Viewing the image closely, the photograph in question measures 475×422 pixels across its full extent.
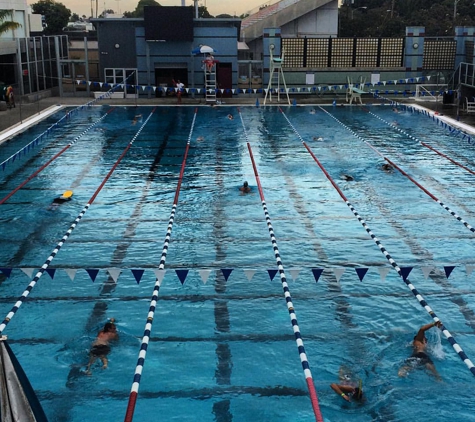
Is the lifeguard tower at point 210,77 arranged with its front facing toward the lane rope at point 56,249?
yes

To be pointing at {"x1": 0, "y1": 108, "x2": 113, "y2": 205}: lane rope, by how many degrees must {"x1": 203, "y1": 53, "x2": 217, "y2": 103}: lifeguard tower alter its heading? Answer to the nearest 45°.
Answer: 0° — it already faces it

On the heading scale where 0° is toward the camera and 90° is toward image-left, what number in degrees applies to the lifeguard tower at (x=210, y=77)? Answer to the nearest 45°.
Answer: approximately 0°

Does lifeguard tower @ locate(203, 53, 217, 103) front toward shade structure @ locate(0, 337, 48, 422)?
yes

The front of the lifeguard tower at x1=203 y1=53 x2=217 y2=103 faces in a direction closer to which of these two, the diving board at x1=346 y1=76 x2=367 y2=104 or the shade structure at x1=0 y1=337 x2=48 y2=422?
the shade structure

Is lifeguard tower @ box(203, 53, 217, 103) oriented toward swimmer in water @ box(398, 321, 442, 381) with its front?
yes

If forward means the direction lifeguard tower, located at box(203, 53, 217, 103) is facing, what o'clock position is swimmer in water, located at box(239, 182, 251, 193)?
The swimmer in water is roughly at 12 o'clock from the lifeguard tower.

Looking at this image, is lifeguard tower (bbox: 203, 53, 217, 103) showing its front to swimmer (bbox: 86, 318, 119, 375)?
yes

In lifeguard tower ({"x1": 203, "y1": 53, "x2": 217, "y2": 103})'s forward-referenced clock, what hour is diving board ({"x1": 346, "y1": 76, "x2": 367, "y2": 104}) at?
The diving board is roughly at 9 o'clock from the lifeguard tower.

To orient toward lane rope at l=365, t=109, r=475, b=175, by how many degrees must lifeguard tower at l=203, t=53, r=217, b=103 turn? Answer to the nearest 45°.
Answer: approximately 45° to its left
